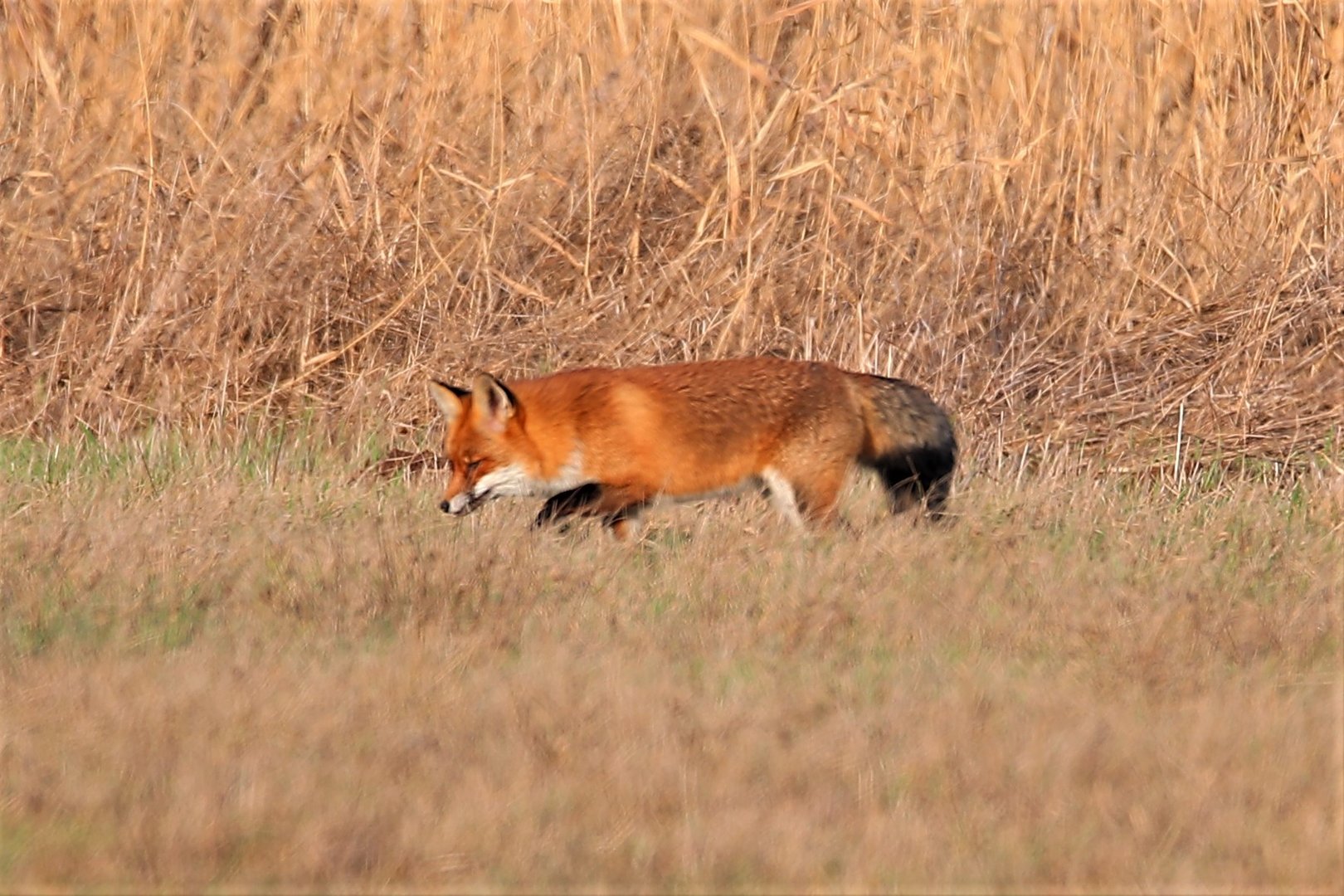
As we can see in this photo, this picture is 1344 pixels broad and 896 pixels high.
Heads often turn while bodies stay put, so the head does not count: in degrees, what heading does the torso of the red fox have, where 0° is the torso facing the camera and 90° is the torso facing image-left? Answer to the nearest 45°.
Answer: approximately 90°
